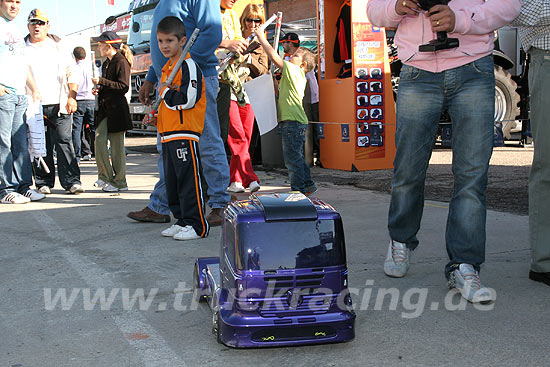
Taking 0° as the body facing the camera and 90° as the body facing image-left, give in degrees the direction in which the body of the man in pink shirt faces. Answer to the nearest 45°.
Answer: approximately 0°

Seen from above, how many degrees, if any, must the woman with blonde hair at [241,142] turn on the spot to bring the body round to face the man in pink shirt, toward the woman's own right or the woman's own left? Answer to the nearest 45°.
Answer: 0° — they already face them

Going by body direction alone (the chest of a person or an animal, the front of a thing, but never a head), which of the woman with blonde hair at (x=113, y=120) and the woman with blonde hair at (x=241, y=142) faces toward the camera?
the woman with blonde hair at (x=241, y=142)

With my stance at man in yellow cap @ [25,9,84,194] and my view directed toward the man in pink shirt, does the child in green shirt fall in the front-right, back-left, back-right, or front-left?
front-left

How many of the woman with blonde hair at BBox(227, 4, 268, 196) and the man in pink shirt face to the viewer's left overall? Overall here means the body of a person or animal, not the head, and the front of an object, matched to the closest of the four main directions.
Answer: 0

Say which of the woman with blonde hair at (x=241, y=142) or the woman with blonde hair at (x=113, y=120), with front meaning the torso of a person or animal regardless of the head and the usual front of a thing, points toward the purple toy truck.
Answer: the woman with blonde hair at (x=241, y=142)

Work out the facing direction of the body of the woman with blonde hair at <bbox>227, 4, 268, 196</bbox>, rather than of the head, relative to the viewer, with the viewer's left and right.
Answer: facing the viewer

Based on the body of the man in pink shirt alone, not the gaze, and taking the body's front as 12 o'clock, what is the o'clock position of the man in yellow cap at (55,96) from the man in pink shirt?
The man in yellow cap is roughly at 4 o'clock from the man in pink shirt.

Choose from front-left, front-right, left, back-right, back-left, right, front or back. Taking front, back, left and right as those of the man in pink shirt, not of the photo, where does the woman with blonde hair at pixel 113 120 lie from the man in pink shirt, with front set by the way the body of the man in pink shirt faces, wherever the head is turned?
back-right

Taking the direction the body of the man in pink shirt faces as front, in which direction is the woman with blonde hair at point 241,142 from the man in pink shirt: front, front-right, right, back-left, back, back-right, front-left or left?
back-right
